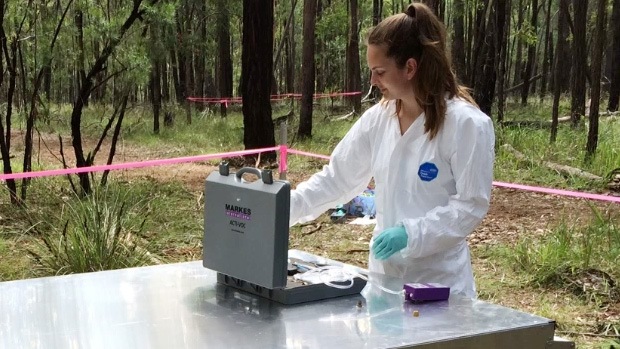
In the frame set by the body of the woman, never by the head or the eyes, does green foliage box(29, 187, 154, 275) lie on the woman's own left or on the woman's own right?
on the woman's own right

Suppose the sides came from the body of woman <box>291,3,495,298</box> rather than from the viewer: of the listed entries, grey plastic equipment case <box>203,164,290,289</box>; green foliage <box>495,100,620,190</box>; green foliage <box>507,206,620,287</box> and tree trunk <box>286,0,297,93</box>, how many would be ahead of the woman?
1

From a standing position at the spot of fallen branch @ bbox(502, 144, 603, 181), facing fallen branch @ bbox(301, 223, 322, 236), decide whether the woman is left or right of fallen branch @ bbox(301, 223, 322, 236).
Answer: left

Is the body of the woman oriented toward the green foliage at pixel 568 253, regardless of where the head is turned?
no

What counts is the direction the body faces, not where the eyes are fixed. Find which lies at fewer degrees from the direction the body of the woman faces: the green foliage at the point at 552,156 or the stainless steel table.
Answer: the stainless steel table

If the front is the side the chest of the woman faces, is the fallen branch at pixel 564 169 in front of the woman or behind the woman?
behind

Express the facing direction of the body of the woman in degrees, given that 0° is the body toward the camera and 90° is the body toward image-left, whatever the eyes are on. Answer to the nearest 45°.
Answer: approximately 45°

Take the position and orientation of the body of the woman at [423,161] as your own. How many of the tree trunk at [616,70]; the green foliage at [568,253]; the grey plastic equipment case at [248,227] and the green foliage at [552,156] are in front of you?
1

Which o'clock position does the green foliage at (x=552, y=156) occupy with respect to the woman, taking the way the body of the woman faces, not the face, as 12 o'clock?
The green foliage is roughly at 5 o'clock from the woman.

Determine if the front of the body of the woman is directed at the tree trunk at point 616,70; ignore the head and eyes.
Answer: no

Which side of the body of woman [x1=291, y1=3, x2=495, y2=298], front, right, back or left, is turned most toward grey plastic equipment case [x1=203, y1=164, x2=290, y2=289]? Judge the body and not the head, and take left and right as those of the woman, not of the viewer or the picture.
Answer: front
